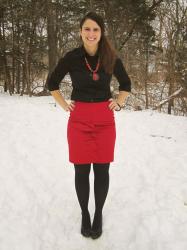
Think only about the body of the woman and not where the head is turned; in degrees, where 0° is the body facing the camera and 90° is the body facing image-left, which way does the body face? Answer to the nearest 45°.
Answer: approximately 0°
